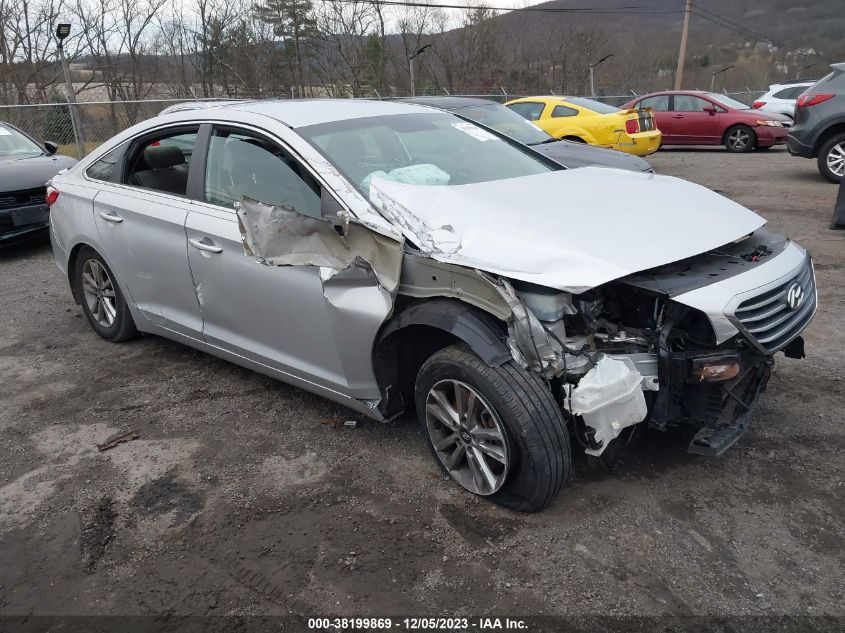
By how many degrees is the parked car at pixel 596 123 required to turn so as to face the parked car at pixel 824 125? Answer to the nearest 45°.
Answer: approximately 135° to its right

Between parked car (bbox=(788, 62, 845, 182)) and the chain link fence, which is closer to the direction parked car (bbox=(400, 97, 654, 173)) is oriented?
the parked car

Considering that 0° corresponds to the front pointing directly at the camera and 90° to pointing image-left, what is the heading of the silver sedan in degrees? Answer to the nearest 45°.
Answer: approximately 315°

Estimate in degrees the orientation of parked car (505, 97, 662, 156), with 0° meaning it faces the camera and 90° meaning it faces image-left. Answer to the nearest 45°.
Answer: approximately 135°

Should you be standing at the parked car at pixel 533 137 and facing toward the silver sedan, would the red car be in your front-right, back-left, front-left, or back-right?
back-left

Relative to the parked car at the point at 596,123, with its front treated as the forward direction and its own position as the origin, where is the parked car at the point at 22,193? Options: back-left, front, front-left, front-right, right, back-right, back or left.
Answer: left

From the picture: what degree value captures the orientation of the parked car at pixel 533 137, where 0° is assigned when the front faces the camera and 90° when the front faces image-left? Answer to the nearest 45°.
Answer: approximately 315°

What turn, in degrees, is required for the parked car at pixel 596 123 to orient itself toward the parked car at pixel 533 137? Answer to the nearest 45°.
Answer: approximately 135° to its left

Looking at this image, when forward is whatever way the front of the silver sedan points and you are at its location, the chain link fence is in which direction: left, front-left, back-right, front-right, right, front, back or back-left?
back

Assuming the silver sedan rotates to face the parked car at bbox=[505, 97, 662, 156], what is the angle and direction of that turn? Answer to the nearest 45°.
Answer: approximately 135° to its left

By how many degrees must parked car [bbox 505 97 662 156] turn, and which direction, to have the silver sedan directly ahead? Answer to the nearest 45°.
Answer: approximately 135° to its left

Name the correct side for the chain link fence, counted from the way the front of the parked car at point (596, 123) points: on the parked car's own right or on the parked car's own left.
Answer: on the parked car's own left

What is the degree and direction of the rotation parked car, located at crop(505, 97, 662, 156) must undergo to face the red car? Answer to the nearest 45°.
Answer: approximately 90° to its right

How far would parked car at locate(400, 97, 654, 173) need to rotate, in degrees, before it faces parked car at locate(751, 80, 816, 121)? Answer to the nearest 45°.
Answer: approximately 90° to its left

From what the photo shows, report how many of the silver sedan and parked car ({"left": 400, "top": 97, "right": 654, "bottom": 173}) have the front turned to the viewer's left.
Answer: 0

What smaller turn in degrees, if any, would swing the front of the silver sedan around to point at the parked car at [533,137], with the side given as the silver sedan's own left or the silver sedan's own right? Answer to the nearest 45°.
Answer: approximately 135° to the silver sedan's own left
